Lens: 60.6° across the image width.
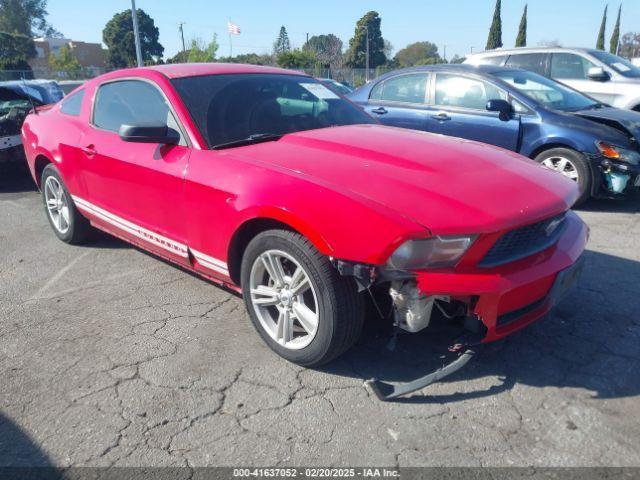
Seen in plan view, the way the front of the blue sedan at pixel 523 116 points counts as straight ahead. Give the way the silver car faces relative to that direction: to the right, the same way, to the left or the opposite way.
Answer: the same way

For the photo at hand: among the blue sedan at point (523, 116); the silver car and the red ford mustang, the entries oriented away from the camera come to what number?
0

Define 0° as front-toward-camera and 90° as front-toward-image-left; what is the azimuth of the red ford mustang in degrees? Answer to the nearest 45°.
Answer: approximately 315°

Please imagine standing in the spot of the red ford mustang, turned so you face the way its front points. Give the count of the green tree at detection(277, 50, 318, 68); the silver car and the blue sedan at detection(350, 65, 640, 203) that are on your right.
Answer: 0

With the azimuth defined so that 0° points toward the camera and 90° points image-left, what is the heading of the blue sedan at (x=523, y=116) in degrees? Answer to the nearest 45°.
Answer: approximately 315°

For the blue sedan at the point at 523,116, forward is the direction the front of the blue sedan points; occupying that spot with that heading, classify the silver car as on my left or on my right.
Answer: on my left

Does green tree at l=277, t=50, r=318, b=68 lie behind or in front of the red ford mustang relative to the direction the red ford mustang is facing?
behind

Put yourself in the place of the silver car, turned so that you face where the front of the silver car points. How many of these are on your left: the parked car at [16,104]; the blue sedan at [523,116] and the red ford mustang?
0

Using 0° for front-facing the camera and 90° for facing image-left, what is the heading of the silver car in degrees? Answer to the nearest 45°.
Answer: approximately 315°

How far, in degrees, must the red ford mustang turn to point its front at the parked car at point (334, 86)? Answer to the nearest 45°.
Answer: approximately 135° to its left

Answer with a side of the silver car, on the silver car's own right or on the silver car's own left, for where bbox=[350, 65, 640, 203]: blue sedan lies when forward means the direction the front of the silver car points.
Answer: on the silver car's own right

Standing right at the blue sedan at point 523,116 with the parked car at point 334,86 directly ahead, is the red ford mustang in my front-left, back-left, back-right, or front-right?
back-left

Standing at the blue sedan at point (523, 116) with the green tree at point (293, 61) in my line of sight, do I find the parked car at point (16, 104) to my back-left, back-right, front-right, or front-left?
front-left

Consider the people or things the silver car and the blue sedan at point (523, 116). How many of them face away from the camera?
0
